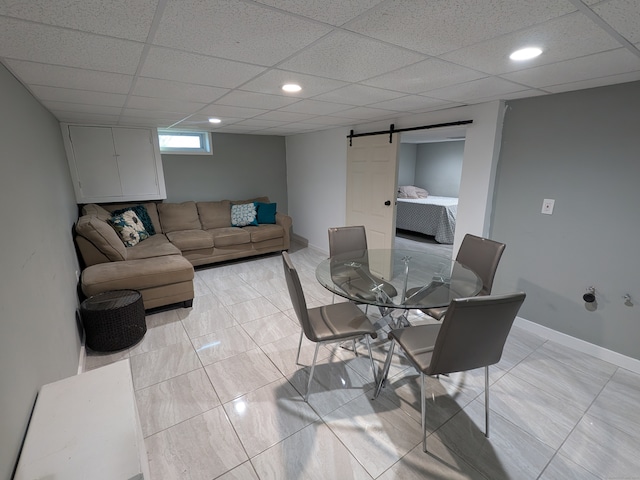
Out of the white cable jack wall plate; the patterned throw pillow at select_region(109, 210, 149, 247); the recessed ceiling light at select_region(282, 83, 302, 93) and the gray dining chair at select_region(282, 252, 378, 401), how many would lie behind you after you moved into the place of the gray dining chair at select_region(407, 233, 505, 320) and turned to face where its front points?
1

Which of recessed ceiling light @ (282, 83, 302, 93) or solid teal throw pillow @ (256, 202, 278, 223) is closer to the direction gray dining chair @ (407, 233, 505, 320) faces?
the recessed ceiling light

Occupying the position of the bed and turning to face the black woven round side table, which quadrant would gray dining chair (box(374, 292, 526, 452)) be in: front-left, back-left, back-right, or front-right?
front-left

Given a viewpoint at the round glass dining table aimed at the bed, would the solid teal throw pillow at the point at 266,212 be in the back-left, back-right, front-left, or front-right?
front-left

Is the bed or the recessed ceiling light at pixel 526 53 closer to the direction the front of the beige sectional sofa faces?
the recessed ceiling light

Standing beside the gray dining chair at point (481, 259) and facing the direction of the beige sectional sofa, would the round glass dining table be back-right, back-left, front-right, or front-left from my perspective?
front-left

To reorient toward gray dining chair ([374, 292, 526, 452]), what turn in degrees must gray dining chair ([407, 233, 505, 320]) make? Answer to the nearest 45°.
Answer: approximately 45° to its left

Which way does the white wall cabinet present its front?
toward the camera

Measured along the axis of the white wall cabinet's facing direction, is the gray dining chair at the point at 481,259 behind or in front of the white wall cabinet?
in front

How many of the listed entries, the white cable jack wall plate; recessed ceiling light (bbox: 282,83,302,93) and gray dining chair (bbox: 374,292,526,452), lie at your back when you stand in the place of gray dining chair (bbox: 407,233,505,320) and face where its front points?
1

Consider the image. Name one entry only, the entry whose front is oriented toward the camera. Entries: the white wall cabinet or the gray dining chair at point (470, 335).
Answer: the white wall cabinet

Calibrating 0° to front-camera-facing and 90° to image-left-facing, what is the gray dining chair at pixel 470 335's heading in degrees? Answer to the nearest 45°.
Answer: approximately 135°

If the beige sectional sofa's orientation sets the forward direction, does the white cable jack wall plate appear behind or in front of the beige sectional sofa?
in front

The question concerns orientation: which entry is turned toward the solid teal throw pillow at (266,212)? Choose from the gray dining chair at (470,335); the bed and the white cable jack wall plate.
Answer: the gray dining chair

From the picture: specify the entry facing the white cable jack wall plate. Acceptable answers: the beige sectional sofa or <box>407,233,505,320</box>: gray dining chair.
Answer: the beige sectional sofa
